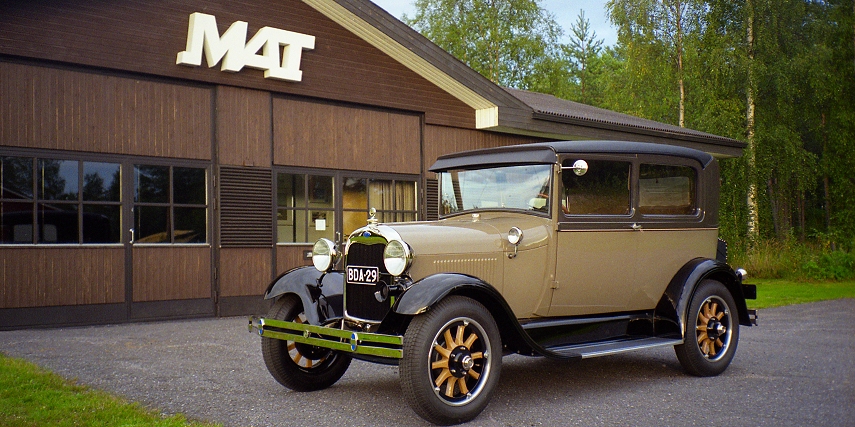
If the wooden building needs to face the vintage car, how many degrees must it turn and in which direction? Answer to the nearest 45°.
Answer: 0° — it already faces it

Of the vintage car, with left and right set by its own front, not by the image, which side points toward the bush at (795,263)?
back

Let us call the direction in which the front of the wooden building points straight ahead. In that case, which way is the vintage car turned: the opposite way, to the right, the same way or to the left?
to the right

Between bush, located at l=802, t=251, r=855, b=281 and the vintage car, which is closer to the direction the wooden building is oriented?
the vintage car

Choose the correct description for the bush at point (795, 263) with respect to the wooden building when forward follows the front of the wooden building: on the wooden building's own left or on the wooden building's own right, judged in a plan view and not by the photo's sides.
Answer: on the wooden building's own left

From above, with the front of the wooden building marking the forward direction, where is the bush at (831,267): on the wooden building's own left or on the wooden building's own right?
on the wooden building's own left

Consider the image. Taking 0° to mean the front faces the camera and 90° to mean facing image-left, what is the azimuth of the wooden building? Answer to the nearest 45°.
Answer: approximately 315°
